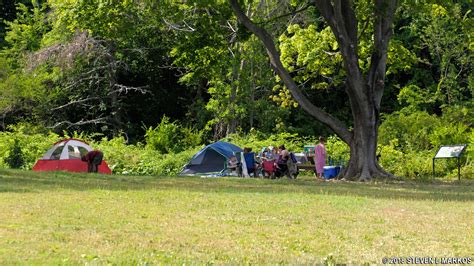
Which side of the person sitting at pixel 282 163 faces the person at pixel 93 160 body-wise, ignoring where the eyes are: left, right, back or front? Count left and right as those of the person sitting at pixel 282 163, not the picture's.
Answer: front

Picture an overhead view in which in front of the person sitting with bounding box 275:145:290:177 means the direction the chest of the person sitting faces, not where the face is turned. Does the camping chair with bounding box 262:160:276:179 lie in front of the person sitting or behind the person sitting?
in front

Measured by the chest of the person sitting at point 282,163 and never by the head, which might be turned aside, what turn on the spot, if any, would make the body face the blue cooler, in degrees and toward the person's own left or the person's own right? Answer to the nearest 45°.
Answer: approximately 180°

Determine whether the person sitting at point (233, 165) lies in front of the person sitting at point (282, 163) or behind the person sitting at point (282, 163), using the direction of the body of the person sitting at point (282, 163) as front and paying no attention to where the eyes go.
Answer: in front

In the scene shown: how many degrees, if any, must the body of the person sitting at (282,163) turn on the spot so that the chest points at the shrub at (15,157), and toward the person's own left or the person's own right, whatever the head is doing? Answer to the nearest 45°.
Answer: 0° — they already face it

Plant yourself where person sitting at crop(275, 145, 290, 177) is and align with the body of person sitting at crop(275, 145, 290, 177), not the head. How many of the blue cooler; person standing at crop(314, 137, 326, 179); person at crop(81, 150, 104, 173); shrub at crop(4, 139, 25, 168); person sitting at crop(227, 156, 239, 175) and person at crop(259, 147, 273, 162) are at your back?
2

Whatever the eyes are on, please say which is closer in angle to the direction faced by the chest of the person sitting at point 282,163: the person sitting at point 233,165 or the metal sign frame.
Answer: the person sitting

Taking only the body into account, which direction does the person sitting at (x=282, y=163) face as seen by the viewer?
to the viewer's left

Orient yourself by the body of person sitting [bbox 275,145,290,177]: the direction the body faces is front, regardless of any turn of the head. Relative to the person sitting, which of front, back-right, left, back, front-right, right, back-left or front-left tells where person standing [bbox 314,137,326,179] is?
back

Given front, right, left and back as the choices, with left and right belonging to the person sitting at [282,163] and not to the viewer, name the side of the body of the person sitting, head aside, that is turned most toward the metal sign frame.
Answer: back
